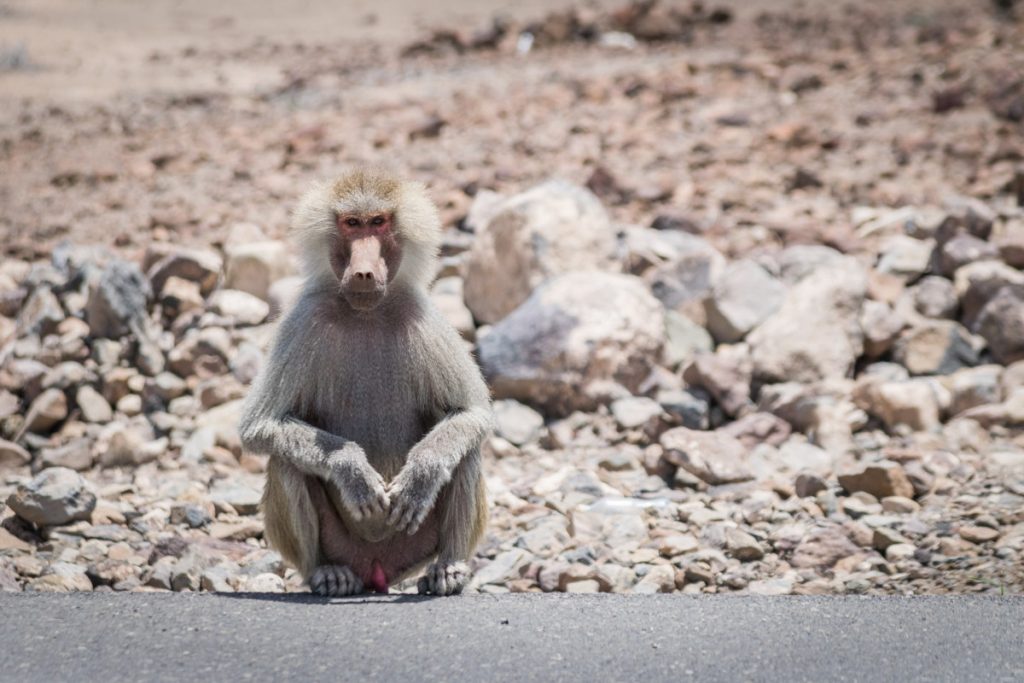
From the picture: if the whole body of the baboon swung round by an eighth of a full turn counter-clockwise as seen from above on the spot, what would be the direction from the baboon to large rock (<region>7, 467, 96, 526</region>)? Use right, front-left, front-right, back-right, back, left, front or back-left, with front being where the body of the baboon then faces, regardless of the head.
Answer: back

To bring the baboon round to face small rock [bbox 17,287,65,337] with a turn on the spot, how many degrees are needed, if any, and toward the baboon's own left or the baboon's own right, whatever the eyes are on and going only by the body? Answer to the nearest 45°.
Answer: approximately 135° to the baboon's own right

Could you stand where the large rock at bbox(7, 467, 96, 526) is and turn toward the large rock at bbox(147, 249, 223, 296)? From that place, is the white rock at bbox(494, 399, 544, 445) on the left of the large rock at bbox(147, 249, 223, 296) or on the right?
right

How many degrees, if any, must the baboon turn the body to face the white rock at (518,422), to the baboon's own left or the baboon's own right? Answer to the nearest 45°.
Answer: approximately 180°

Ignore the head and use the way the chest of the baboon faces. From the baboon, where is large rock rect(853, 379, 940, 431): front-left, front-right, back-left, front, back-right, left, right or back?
back-left

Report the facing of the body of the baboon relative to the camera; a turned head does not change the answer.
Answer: toward the camera

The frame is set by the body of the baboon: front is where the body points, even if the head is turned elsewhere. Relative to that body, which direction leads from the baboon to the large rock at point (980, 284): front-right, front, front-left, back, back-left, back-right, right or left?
back-left

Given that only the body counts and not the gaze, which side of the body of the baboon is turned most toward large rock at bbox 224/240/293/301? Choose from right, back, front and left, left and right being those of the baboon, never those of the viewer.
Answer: back

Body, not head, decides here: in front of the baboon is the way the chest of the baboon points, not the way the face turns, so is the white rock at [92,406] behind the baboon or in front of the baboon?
behind

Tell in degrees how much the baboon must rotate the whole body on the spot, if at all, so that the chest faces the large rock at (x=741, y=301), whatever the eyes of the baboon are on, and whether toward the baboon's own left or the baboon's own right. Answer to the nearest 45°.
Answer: approximately 135° to the baboon's own left

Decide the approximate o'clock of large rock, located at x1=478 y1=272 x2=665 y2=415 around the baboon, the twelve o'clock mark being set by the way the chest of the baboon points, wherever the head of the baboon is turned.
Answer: The large rock is roughly at 7 o'clock from the baboon.

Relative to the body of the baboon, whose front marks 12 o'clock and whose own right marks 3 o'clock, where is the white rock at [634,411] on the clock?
The white rock is roughly at 7 o'clock from the baboon.

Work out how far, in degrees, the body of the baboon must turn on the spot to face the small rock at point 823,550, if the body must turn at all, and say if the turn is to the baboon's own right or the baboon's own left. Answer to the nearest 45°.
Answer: approximately 90° to the baboon's own left

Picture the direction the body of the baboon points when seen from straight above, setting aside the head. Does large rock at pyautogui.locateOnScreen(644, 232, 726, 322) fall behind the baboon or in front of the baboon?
behind

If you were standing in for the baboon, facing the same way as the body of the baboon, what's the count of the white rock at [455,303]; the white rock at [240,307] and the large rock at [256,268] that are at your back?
3
